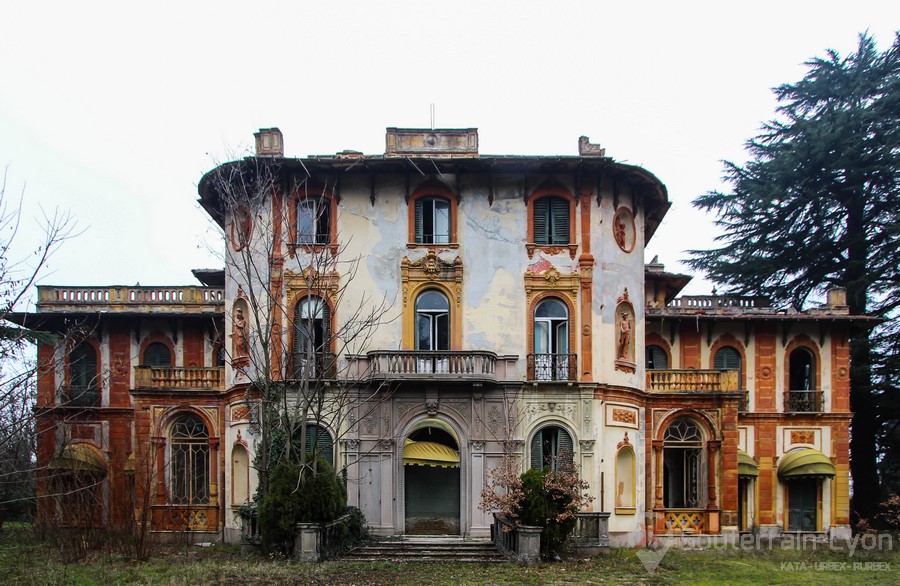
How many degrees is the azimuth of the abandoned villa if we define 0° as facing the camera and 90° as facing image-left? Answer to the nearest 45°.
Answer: approximately 0°

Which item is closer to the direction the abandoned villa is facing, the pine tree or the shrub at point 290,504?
the shrub
